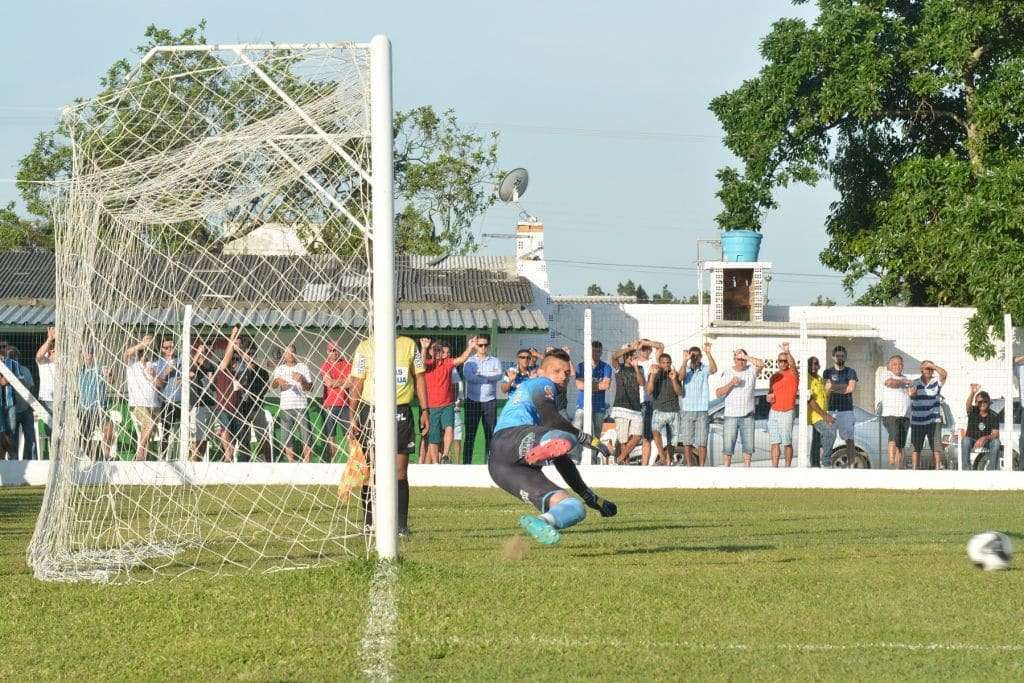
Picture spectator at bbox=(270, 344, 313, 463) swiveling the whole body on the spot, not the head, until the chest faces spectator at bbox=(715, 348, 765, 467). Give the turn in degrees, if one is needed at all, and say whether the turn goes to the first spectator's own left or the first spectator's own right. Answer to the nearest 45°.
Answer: approximately 135° to the first spectator's own left

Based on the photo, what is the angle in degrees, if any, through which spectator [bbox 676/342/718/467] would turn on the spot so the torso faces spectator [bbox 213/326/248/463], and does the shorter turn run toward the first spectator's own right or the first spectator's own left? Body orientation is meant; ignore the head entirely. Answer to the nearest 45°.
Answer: approximately 45° to the first spectator's own right

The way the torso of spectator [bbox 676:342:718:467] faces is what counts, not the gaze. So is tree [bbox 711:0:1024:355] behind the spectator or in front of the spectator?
behind

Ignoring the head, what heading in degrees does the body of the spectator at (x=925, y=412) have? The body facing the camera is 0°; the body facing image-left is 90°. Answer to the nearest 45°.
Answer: approximately 0°

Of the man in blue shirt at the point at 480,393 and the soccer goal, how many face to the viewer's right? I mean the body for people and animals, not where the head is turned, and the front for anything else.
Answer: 1
